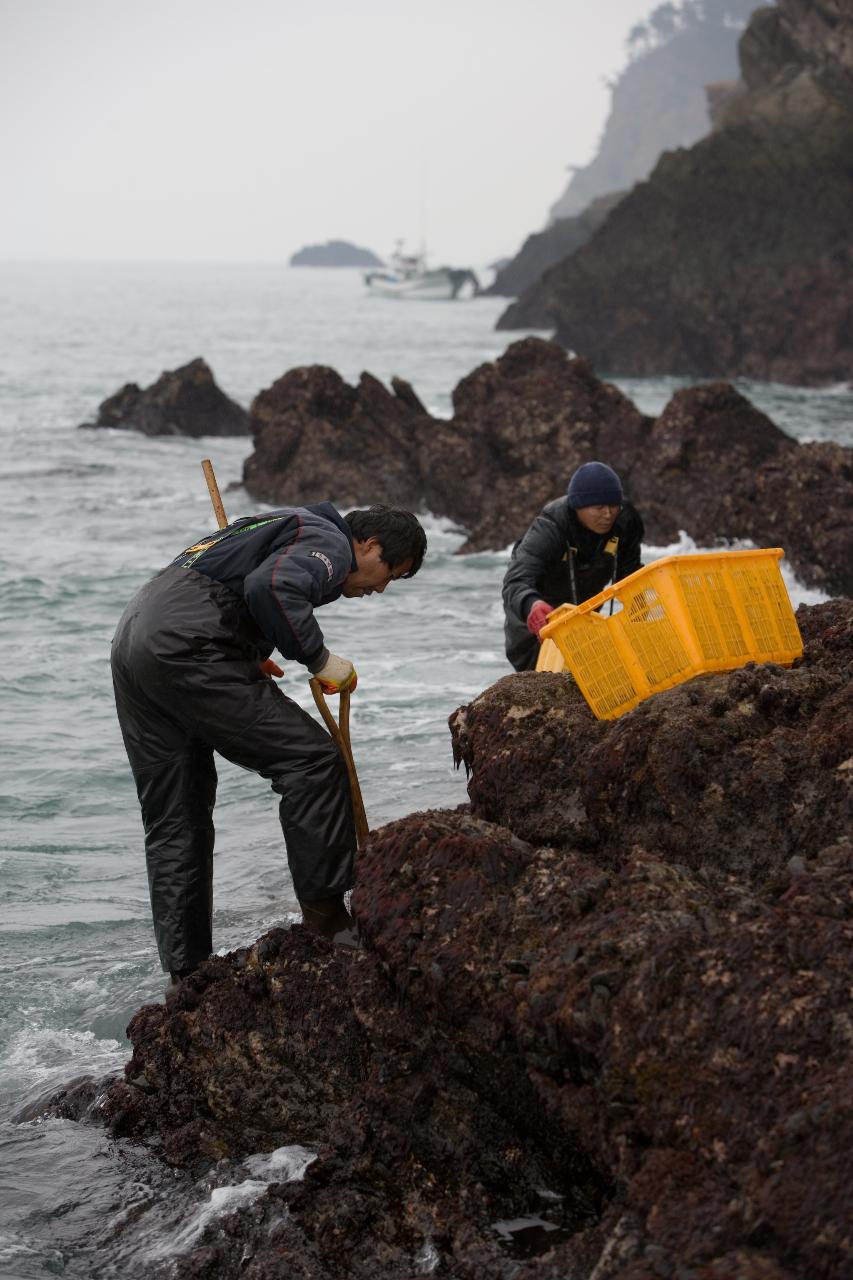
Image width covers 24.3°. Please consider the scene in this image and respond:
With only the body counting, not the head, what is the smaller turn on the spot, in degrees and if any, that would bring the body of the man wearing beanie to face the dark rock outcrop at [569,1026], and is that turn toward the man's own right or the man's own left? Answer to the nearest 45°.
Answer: approximately 45° to the man's own right

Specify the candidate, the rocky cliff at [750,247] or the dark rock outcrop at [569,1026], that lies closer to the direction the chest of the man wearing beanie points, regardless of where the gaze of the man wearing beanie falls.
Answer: the dark rock outcrop

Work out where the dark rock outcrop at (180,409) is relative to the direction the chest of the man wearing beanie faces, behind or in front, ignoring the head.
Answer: behind

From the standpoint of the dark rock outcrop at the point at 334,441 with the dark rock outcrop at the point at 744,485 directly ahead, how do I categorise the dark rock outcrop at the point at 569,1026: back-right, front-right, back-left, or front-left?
front-right

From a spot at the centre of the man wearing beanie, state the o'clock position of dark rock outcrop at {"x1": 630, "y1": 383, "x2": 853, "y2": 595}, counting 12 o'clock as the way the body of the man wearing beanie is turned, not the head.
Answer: The dark rock outcrop is roughly at 8 o'clock from the man wearing beanie.

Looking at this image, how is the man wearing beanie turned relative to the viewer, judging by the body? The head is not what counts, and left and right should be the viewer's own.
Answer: facing the viewer and to the right of the viewer
